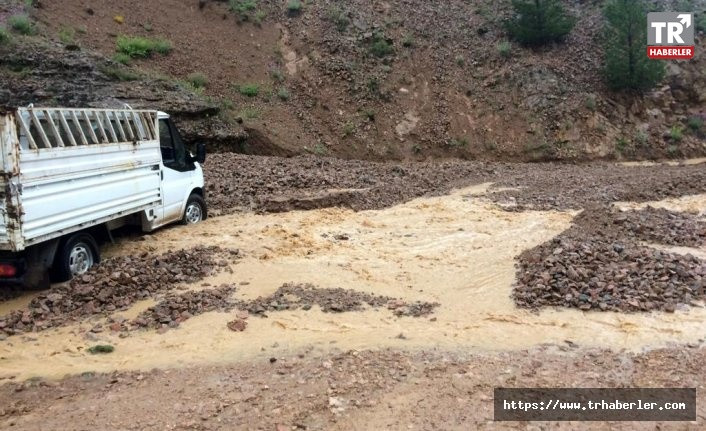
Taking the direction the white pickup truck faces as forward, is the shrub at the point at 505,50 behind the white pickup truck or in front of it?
in front

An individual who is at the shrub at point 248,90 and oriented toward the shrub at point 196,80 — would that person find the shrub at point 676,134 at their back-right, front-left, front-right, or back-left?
back-left

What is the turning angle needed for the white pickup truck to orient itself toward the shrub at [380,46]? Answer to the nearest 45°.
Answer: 0° — it already faces it

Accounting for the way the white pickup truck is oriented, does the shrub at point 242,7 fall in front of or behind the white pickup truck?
in front

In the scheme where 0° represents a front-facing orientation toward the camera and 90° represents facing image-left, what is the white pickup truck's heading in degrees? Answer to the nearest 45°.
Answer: approximately 225°

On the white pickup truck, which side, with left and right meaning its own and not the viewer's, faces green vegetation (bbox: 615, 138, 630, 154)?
front

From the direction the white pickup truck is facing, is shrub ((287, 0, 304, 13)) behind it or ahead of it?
ahead

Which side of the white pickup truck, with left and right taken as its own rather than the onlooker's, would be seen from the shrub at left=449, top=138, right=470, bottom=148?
front

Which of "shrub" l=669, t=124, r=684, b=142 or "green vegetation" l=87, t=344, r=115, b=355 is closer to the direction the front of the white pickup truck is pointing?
the shrub
